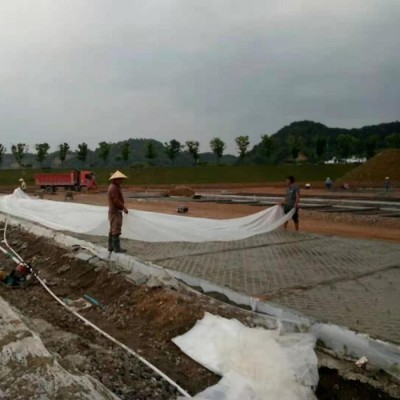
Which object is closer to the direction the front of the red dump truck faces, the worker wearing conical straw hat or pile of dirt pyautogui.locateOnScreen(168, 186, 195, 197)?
the pile of dirt

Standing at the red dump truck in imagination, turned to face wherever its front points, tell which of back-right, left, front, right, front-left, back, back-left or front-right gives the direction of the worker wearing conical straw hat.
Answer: right

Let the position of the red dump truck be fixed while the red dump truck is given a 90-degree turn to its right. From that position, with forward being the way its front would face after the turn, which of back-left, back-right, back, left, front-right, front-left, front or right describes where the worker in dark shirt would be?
front

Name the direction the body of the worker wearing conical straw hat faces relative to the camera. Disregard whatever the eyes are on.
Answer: to the viewer's right

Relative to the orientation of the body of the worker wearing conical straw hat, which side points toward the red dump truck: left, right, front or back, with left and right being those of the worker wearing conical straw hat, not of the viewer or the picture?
left

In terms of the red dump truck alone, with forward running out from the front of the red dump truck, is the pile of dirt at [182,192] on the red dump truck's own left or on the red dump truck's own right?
on the red dump truck's own right

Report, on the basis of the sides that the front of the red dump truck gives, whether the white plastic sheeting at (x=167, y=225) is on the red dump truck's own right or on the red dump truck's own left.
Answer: on the red dump truck's own right

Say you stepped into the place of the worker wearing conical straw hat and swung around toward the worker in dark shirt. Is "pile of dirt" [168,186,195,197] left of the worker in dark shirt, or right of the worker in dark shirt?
left

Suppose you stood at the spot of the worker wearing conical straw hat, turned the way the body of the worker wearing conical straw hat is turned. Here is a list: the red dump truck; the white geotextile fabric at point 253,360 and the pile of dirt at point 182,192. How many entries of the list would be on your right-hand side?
1

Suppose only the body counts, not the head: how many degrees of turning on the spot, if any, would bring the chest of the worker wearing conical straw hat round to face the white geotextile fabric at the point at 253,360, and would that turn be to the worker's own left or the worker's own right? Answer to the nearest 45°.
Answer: approximately 90° to the worker's own right

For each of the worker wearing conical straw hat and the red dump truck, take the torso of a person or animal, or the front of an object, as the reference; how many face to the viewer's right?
2

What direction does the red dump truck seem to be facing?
to the viewer's right
